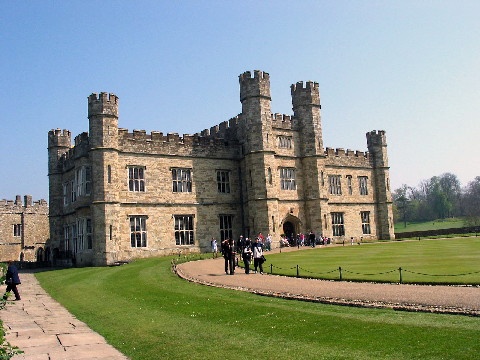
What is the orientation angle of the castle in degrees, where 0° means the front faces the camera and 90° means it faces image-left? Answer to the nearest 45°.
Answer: approximately 315°
